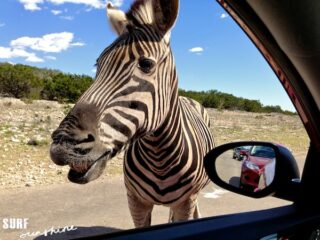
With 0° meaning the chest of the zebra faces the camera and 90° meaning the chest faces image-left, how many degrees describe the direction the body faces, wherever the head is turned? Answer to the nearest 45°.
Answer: approximately 45°

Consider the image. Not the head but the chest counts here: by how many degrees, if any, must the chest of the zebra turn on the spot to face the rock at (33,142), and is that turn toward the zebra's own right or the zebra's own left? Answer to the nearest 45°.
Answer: approximately 135° to the zebra's own right
